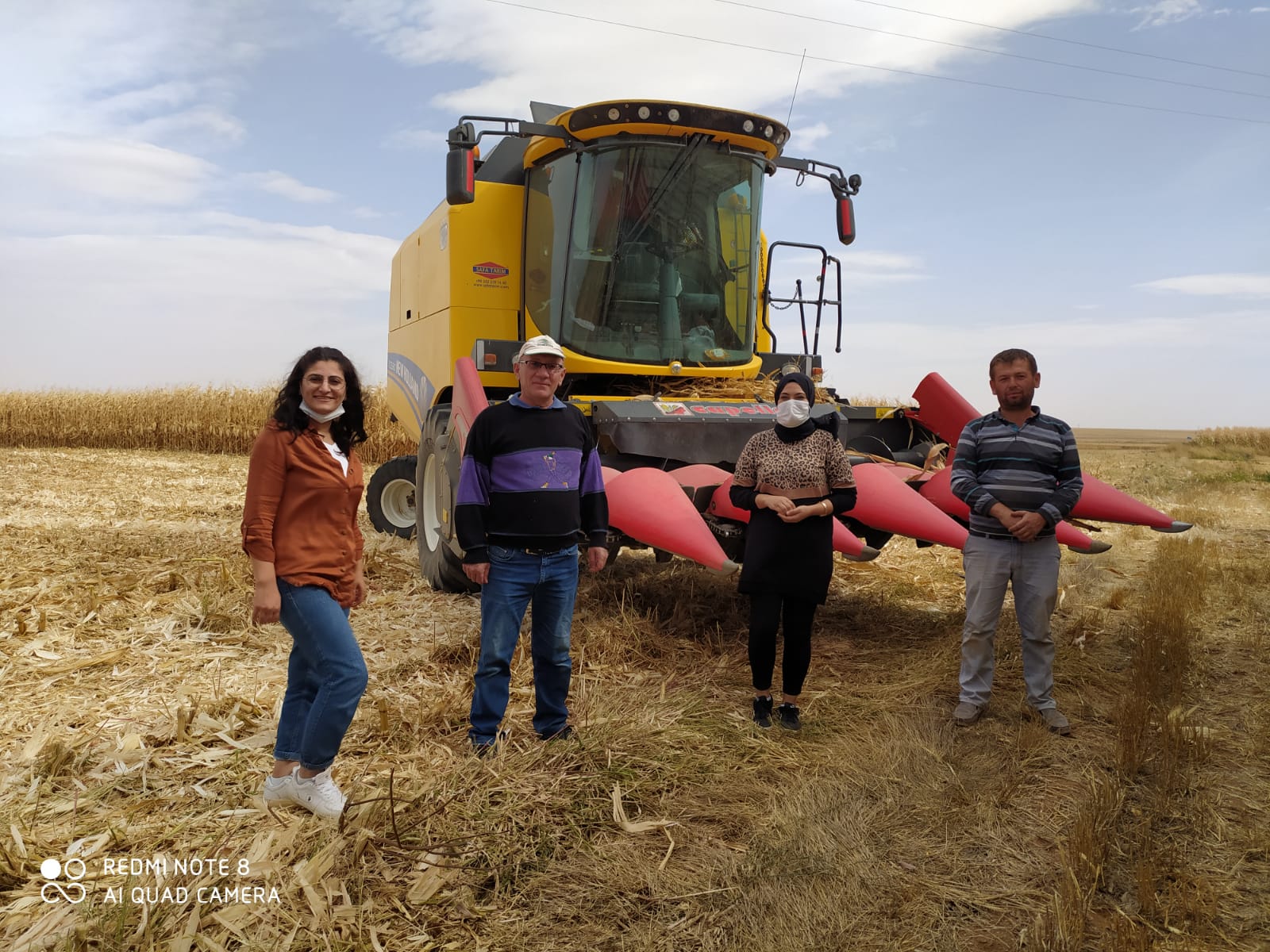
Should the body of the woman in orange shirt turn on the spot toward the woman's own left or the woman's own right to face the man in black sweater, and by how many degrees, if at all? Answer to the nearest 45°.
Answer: approximately 90° to the woman's own left

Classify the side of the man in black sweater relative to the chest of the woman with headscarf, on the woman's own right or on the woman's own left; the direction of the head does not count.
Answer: on the woman's own right

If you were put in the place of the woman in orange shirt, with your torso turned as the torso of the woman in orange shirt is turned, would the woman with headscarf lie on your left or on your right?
on your left

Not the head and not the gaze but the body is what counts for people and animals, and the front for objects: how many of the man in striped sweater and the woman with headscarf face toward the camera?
2

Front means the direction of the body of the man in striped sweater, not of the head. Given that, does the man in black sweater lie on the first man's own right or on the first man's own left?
on the first man's own right

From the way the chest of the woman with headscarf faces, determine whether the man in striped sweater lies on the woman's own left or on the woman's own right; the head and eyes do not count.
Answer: on the woman's own left
